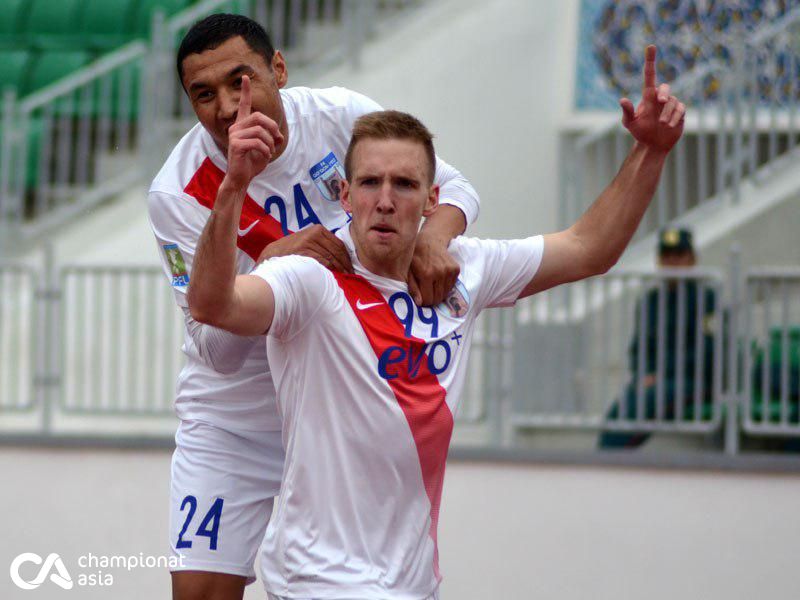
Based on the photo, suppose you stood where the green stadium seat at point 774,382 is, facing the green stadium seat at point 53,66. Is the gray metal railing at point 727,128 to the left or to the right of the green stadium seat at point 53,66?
right

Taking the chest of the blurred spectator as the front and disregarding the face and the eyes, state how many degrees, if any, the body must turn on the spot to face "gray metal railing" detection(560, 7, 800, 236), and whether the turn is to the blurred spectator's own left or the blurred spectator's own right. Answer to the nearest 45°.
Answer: approximately 135° to the blurred spectator's own right

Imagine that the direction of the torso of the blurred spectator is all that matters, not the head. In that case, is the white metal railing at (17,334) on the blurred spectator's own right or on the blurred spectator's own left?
on the blurred spectator's own right

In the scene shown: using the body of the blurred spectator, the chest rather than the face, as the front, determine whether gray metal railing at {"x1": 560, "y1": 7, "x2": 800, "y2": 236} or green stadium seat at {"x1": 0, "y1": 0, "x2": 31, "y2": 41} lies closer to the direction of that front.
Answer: the green stadium seat

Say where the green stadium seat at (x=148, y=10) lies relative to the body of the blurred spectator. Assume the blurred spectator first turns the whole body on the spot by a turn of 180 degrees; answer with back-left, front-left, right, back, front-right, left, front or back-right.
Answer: left

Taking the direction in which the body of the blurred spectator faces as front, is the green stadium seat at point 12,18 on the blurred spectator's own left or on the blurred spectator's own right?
on the blurred spectator's own right

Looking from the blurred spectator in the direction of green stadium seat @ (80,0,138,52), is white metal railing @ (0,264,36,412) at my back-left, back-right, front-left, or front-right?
front-left

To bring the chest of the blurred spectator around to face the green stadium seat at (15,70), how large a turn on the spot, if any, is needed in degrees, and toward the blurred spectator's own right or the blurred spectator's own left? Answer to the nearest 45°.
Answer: approximately 90° to the blurred spectator's own right

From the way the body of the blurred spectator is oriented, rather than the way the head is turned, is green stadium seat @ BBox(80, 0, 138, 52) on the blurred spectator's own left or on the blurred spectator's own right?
on the blurred spectator's own right
